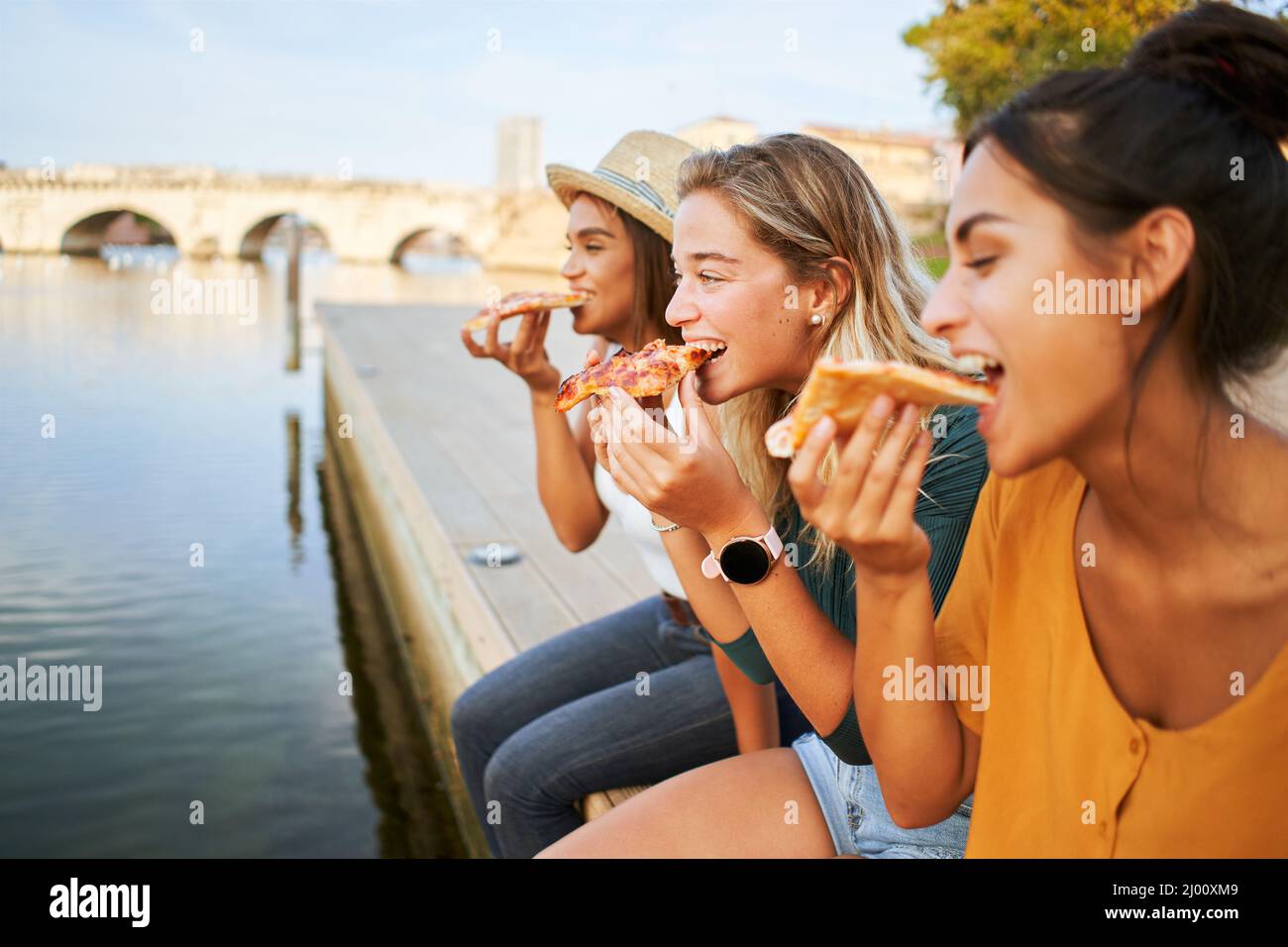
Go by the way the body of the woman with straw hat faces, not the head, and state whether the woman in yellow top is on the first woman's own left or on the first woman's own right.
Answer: on the first woman's own left

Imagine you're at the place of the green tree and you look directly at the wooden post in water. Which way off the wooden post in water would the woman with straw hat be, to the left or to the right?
left

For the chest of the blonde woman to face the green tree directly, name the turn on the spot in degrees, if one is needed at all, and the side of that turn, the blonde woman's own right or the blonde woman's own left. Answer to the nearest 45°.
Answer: approximately 90° to the blonde woman's own right

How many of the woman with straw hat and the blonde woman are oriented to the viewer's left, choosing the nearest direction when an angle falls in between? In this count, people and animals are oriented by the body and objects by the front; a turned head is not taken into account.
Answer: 2

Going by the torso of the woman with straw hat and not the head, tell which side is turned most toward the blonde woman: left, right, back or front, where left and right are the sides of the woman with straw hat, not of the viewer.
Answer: left

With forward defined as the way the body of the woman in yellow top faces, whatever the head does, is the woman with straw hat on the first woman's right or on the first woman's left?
on the first woman's right

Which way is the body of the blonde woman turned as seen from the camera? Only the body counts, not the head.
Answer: to the viewer's left

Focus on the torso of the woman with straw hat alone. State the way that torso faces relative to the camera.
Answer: to the viewer's left
